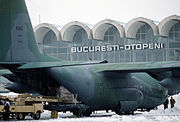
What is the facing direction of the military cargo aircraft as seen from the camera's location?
facing away from the viewer and to the right of the viewer
